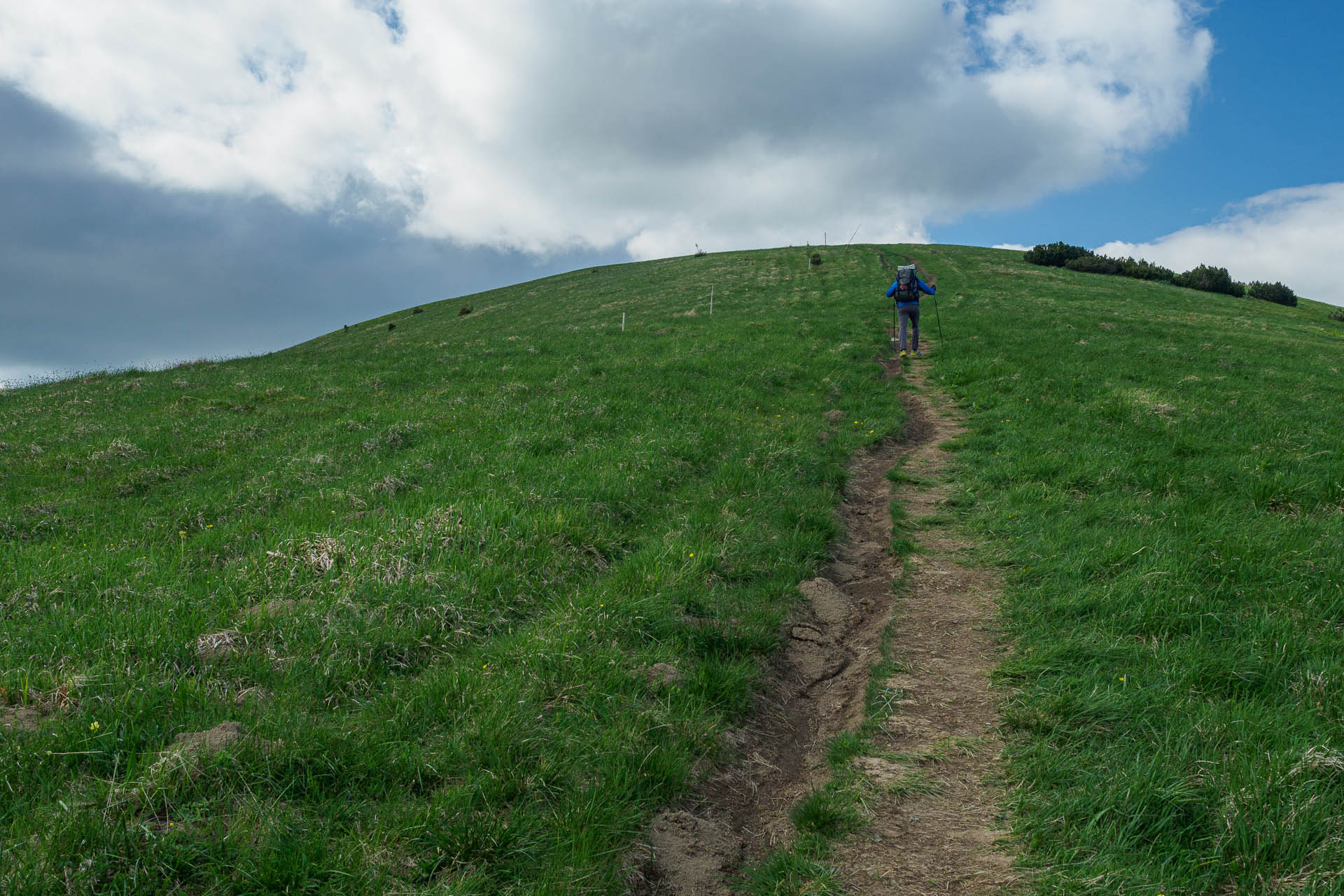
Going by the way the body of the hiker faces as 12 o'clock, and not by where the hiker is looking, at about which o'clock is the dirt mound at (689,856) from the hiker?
The dirt mound is roughly at 6 o'clock from the hiker.

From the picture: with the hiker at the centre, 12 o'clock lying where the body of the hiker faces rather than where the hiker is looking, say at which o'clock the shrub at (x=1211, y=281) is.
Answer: The shrub is roughly at 1 o'clock from the hiker.

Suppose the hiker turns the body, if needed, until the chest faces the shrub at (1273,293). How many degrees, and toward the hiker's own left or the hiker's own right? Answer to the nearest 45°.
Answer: approximately 45° to the hiker's own right

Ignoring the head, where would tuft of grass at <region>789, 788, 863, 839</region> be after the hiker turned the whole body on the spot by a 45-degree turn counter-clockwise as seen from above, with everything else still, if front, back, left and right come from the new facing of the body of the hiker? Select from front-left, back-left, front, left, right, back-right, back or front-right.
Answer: back-left

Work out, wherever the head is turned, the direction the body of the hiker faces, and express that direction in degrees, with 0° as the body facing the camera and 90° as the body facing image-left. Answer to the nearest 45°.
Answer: approximately 180°
